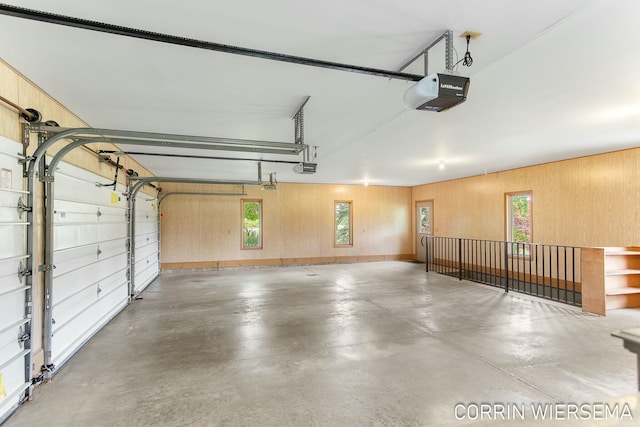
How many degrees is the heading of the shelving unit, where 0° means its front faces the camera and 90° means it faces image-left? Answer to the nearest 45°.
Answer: approximately 0°

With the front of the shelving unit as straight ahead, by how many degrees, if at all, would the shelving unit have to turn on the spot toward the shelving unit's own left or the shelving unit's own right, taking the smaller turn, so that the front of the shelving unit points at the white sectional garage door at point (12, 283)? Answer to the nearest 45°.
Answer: approximately 45° to the shelving unit's own right

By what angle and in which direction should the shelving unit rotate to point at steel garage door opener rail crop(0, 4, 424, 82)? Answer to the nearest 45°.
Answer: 0° — it already faces it

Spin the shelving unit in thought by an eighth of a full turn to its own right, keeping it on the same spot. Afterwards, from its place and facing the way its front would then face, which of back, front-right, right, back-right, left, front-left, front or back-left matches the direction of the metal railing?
right
